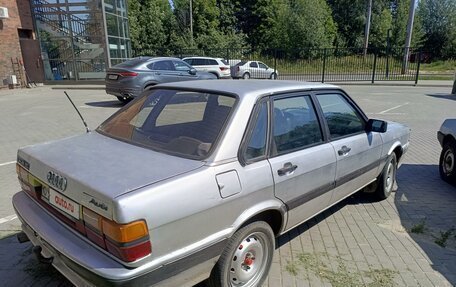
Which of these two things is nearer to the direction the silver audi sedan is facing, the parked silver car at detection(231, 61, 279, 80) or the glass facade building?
the parked silver car

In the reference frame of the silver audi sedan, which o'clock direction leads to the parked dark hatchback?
The parked dark hatchback is roughly at 10 o'clock from the silver audi sedan.

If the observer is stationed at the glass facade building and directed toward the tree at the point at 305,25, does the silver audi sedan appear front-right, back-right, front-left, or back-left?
back-right

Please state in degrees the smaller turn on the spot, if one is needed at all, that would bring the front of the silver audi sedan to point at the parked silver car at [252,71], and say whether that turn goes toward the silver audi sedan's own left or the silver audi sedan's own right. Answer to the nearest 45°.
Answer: approximately 45° to the silver audi sedan's own left

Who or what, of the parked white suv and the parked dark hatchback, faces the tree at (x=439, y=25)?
the parked dark hatchback

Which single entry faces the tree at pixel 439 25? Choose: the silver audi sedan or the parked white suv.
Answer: the silver audi sedan

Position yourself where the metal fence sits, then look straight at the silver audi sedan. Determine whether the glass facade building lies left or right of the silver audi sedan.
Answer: right

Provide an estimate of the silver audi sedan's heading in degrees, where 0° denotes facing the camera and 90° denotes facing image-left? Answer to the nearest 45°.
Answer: approximately 225°
